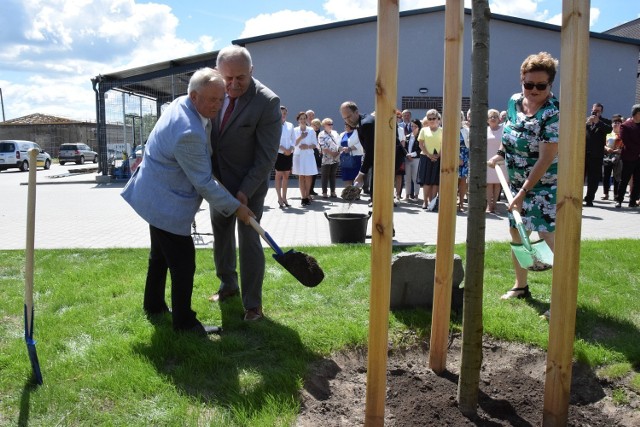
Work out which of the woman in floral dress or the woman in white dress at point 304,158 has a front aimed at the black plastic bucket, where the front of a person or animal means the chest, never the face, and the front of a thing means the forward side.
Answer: the woman in white dress

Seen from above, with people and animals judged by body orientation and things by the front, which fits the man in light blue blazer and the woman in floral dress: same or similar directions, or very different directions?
very different directions

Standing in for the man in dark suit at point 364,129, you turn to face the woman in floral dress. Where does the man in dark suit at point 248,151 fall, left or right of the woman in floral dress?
right

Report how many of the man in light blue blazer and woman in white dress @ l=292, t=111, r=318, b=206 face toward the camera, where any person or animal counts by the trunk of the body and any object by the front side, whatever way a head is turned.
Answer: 1

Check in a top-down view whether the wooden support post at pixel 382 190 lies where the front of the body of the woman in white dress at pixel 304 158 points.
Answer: yes

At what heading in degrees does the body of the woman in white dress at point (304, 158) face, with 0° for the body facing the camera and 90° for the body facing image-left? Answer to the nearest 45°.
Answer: approximately 0°

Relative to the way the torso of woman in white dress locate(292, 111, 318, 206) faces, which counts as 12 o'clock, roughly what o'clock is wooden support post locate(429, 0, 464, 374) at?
The wooden support post is roughly at 12 o'clock from the woman in white dress.

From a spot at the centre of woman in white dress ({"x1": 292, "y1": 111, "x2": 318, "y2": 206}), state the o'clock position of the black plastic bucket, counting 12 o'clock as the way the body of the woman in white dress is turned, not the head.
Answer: The black plastic bucket is roughly at 12 o'clock from the woman in white dress.

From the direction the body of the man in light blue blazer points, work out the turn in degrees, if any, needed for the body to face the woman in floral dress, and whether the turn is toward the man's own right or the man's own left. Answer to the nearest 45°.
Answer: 0° — they already face them

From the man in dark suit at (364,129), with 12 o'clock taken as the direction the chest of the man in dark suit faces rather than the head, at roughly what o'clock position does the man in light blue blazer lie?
The man in light blue blazer is roughly at 11 o'clock from the man in dark suit.

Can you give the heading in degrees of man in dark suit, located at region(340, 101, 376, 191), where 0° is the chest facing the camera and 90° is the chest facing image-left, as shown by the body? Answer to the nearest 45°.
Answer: approximately 45°

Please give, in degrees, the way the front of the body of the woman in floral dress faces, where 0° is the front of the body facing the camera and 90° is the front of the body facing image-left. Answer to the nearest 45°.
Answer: approximately 45°

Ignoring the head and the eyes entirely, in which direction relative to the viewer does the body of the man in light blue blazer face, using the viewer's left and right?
facing to the right of the viewer

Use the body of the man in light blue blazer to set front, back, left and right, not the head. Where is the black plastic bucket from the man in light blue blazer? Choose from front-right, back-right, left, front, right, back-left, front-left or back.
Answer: front-left

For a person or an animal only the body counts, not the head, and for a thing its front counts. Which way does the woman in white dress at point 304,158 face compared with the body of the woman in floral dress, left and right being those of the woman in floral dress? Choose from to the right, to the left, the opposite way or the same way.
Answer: to the left
